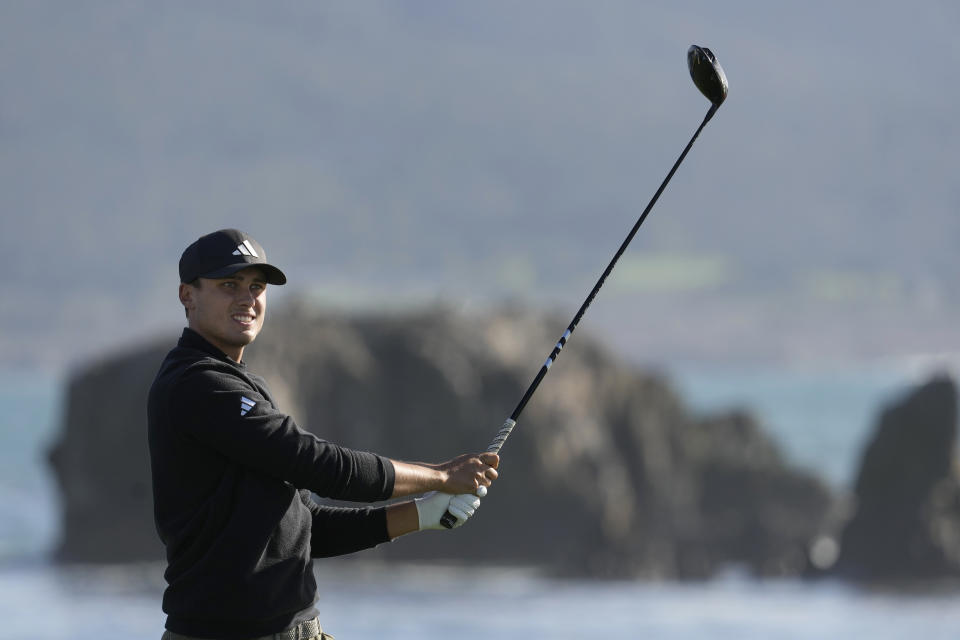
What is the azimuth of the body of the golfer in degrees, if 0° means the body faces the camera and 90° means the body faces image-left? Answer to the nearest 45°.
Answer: approximately 270°

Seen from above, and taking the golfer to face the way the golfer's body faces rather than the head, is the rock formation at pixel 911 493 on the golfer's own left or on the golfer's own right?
on the golfer's own left
